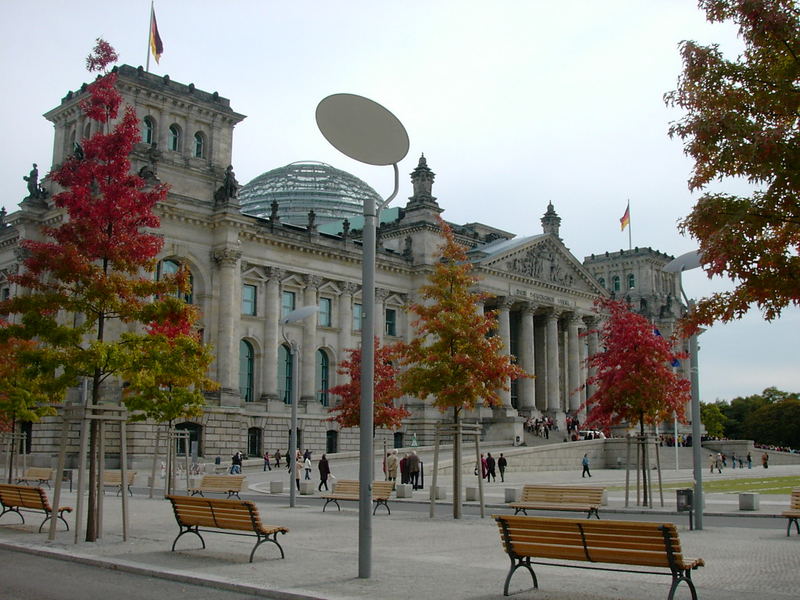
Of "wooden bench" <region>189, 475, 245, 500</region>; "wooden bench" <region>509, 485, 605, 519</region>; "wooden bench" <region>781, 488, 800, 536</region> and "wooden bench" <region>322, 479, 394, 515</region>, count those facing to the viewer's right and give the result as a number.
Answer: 0

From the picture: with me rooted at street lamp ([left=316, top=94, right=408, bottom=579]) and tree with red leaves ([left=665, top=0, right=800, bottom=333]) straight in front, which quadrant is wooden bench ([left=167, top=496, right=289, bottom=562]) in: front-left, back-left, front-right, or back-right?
back-left

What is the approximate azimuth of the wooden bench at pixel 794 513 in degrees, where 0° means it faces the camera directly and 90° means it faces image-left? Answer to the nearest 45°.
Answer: approximately 45°

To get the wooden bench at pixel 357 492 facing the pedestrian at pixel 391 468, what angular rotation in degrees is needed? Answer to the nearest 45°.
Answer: approximately 135° to its right

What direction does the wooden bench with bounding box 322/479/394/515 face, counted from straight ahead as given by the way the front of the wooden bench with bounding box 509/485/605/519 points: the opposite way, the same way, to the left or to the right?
the same way

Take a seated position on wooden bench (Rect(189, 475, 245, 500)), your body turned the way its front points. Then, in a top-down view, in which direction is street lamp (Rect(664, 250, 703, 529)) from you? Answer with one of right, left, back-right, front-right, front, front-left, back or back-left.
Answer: left

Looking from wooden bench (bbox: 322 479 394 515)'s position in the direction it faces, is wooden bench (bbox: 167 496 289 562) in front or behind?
in front

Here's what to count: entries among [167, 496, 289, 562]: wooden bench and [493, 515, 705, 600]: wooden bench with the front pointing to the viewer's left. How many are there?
0

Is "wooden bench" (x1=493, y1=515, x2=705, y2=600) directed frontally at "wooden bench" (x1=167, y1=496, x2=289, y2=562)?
no

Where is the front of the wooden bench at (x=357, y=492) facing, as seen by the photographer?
facing the viewer and to the left of the viewer
